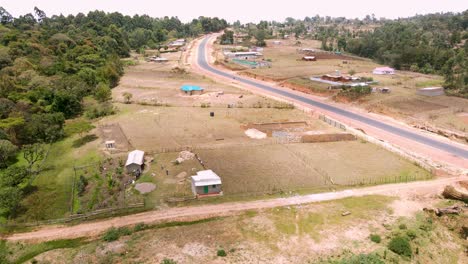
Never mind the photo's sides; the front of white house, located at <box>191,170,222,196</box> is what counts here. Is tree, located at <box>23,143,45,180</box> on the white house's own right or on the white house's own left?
on the white house's own right

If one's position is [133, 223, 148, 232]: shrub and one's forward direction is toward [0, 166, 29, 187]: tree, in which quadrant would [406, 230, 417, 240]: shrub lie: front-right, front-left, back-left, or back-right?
back-right

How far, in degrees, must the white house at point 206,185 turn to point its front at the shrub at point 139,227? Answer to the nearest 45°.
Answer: approximately 45° to its right

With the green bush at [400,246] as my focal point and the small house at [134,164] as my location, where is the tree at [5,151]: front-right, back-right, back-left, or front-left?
back-right

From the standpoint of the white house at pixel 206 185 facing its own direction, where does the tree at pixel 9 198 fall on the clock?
The tree is roughly at 3 o'clock from the white house.

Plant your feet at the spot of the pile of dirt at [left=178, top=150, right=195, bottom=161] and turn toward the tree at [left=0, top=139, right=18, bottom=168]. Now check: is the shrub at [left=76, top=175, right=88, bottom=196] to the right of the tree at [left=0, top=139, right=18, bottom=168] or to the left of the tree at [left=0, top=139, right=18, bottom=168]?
left

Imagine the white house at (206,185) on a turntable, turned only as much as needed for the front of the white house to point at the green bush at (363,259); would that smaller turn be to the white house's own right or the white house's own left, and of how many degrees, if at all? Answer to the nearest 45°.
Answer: approximately 45° to the white house's own left

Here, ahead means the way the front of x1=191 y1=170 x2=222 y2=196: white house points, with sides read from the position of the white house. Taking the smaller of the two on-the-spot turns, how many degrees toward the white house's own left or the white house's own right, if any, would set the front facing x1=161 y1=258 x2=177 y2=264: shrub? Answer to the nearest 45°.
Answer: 0° — it already faces it

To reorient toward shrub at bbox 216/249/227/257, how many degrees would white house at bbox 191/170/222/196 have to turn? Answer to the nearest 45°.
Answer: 0° — it already faces it

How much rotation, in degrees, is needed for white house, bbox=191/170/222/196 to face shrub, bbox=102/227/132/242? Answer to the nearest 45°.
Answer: approximately 45° to its right

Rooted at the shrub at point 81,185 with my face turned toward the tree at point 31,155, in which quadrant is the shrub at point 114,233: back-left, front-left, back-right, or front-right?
back-left

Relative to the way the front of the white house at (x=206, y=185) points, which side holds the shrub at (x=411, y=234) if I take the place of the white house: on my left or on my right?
on my left

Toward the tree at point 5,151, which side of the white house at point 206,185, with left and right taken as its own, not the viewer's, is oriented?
right

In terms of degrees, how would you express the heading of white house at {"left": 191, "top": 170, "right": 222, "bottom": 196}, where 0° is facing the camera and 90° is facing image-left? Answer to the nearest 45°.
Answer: approximately 0°

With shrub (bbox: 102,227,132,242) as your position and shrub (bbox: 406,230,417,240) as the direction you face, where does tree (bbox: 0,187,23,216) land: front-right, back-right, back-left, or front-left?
back-left

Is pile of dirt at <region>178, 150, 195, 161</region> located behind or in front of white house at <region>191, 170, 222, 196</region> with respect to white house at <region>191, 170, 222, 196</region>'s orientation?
behind
